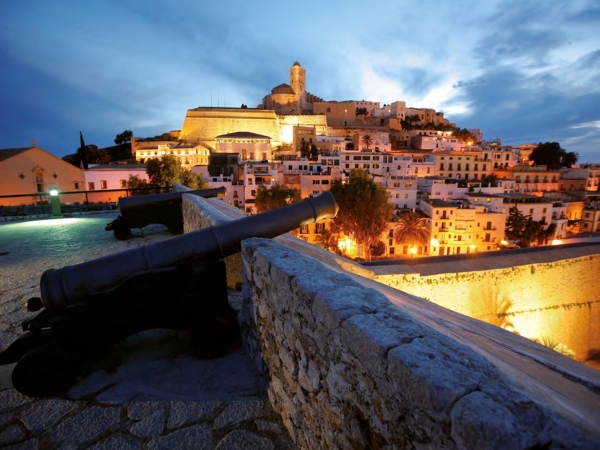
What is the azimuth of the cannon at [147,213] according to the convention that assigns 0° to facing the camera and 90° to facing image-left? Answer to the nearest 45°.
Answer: approximately 270°

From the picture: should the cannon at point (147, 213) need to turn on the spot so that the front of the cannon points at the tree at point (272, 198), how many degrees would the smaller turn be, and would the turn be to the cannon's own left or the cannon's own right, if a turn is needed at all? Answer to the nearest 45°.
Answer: approximately 45° to the cannon's own left

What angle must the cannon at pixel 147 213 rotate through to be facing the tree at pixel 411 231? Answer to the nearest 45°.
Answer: approximately 45° to its left
